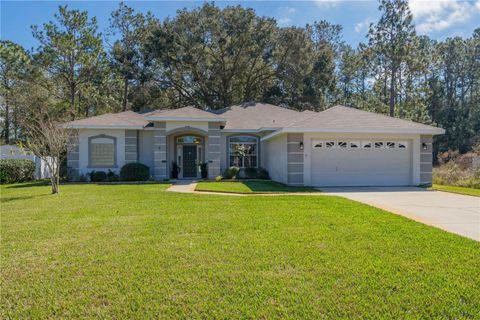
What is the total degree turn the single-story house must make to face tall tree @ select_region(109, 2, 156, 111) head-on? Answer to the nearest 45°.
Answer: approximately 135° to its right

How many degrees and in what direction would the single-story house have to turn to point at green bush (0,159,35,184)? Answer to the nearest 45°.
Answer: approximately 90° to its right

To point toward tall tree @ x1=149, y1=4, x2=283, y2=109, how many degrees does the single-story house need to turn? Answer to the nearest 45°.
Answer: approximately 135° to its right

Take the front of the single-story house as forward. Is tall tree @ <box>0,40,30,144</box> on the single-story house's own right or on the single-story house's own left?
on the single-story house's own right

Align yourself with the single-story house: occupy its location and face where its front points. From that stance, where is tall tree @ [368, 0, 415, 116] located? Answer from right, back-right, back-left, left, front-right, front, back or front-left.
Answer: back-left

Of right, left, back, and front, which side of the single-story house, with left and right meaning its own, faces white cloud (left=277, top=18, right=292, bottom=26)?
back

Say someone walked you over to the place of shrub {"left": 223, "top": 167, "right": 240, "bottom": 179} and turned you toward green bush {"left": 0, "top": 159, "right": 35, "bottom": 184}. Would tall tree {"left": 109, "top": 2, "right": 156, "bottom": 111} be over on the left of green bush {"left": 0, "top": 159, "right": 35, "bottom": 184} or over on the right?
right

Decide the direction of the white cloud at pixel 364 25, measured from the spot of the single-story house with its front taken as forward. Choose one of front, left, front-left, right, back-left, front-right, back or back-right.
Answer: back-left

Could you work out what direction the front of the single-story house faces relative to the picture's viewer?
facing the viewer

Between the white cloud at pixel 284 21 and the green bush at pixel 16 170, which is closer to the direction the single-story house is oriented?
the green bush

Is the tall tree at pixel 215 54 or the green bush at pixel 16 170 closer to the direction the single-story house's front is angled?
the green bush
